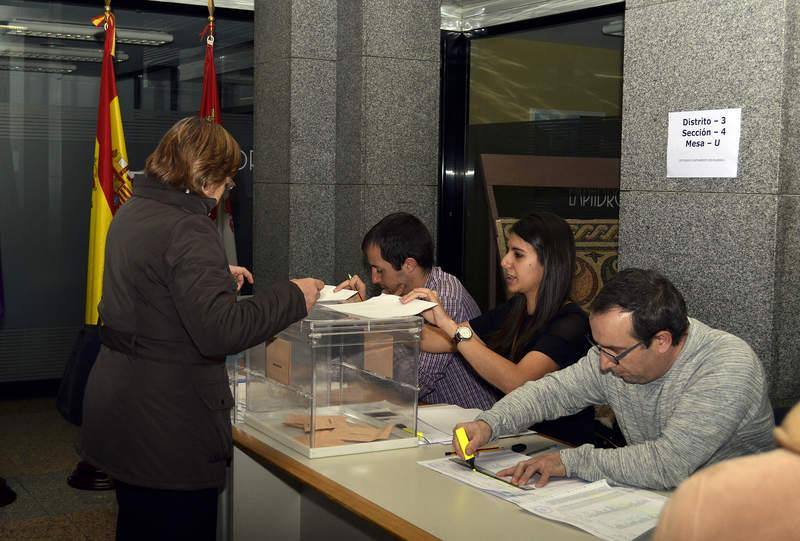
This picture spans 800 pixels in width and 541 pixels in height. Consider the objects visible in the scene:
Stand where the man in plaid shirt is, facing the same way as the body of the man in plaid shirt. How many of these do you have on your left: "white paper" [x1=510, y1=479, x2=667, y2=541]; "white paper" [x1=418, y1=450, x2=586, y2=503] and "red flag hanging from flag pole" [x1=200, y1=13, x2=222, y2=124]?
2

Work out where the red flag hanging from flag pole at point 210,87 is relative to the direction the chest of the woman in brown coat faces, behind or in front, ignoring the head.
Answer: in front

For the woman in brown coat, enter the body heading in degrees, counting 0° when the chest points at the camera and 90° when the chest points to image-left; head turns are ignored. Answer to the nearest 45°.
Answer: approximately 225°

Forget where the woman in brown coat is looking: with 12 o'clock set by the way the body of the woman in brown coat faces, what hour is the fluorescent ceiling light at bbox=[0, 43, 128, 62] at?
The fluorescent ceiling light is roughly at 10 o'clock from the woman in brown coat.

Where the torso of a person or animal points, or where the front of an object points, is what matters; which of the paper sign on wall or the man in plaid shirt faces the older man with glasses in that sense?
the paper sign on wall

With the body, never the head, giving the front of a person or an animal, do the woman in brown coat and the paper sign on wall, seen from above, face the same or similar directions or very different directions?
very different directions
